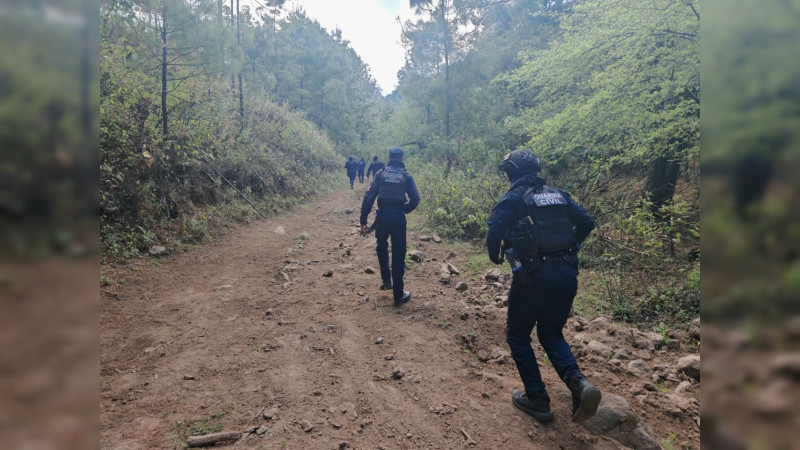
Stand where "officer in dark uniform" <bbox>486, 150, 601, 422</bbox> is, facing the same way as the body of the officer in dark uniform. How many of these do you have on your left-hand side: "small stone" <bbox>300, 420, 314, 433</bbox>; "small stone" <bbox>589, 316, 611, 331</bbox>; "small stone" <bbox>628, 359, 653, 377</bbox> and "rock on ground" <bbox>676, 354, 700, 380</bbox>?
1

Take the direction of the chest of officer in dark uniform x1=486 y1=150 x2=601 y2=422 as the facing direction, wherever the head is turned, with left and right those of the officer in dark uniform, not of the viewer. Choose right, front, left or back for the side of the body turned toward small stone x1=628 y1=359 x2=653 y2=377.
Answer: right

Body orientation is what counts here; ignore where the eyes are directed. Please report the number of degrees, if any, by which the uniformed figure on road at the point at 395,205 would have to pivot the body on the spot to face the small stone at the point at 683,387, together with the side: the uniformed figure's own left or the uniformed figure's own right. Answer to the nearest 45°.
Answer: approximately 135° to the uniformed figure's own right

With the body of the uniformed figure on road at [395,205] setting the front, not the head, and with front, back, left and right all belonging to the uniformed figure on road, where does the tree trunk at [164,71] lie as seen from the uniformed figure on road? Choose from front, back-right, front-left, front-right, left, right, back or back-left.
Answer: front-left

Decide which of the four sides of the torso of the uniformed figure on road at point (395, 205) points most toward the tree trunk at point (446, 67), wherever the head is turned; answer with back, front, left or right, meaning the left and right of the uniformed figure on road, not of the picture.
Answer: front

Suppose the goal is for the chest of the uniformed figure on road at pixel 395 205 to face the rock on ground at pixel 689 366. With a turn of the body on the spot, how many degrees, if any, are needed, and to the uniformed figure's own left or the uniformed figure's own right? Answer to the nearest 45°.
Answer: approximately 135° to the uniformed figure's own right

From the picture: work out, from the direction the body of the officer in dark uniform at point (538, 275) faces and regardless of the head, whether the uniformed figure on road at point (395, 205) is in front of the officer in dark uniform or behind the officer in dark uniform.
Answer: in front

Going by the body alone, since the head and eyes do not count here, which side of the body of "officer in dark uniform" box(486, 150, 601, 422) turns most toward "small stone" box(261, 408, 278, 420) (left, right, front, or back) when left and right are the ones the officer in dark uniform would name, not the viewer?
left

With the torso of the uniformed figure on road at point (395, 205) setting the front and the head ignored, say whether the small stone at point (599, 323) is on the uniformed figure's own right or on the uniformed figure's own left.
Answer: on the uniformed figure's own right

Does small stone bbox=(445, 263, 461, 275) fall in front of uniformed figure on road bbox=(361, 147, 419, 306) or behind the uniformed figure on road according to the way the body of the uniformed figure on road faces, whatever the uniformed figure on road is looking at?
in front

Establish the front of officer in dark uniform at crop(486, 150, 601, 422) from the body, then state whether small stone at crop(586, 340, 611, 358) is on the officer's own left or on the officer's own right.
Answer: on the officer's own right

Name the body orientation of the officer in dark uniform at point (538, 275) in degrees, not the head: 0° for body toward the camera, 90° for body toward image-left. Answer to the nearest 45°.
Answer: approximately 135°

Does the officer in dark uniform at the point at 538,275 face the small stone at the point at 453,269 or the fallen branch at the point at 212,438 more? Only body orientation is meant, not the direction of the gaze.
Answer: the small stone

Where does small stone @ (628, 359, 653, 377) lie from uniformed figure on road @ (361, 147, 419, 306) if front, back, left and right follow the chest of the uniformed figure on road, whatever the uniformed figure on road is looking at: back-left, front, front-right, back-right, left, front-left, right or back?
back-right

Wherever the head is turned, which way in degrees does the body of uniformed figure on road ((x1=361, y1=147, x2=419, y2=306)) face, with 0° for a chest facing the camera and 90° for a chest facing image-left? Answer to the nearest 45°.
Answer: approximately 180°
